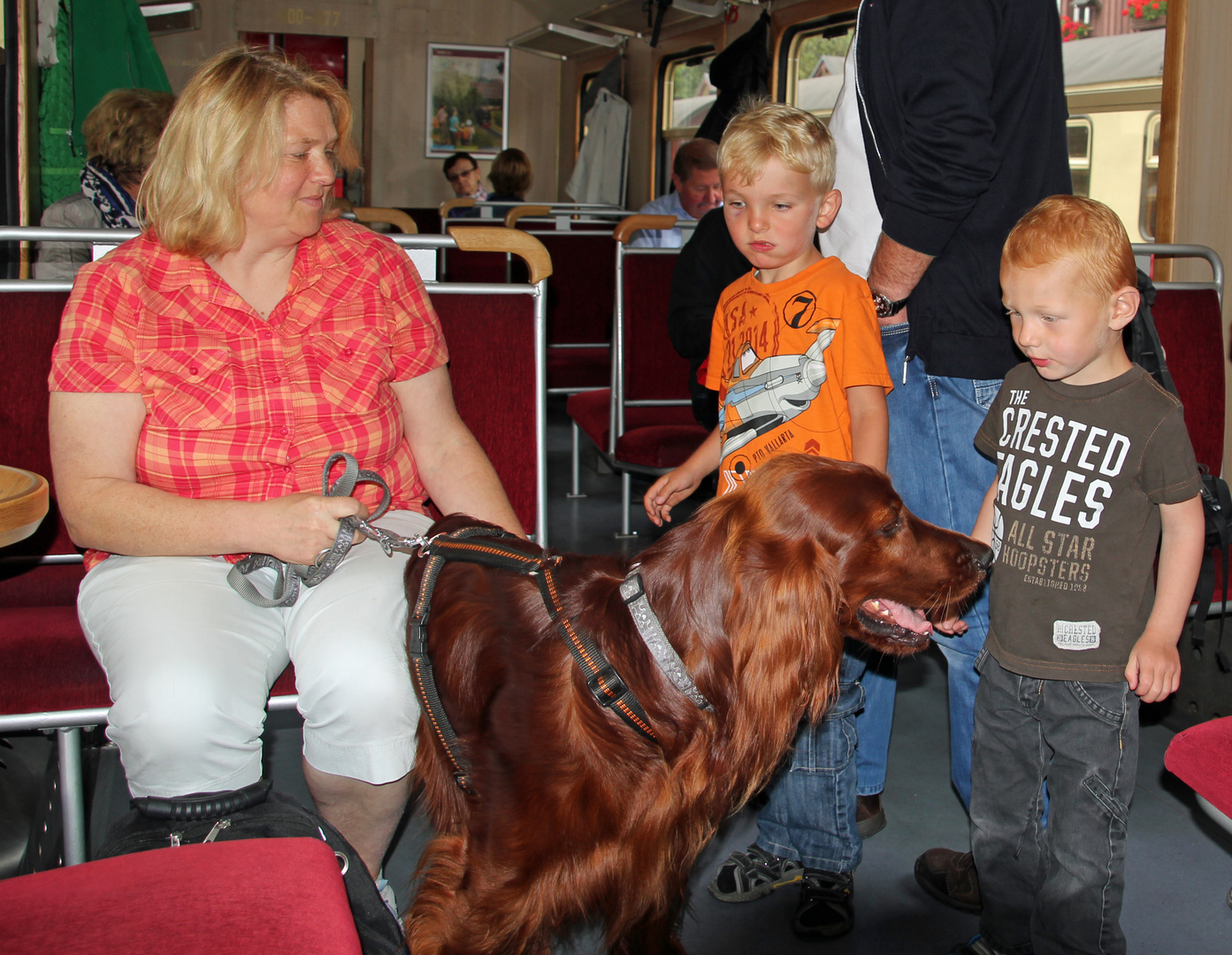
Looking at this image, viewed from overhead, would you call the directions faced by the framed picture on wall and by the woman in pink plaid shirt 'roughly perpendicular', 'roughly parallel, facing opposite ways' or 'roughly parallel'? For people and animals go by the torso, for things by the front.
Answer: roughly parallel

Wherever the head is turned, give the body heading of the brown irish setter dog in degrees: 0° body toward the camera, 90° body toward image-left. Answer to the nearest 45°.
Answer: approximately 270°

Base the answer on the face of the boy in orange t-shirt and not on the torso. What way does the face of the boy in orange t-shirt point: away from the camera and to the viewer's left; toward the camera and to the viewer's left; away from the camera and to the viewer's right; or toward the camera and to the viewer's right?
toward the camera and to the viewer's left

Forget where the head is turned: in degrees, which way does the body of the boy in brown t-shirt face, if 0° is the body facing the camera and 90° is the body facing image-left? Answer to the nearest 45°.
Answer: approximately 45°

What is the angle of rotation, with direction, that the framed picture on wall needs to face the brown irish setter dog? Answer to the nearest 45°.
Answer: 0° — it already faces it

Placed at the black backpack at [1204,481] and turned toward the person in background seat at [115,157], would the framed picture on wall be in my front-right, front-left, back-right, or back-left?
front-right

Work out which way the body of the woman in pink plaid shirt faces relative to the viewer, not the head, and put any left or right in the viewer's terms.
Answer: facing the viewer

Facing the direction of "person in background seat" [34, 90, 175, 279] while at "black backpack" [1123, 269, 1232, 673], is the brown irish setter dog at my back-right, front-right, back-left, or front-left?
front-left

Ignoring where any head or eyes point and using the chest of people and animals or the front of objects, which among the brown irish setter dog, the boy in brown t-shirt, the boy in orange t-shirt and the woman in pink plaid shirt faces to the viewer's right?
the brown irish setter dog

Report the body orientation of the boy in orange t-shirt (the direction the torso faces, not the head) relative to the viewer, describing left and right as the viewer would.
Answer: facing the viewer and to the left of the viewer

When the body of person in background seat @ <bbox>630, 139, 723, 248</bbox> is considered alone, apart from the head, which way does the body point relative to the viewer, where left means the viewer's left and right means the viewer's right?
facing the viewer and to the right of the viewer

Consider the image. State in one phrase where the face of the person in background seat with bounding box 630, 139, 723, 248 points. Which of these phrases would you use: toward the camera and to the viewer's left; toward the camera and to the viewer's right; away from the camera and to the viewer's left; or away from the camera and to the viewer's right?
toward the camera and to the viewer's right
